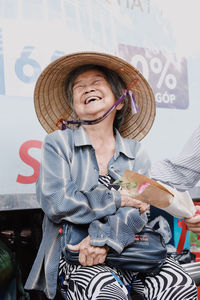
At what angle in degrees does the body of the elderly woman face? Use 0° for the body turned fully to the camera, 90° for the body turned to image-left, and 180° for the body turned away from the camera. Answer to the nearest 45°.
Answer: approximately 315°
